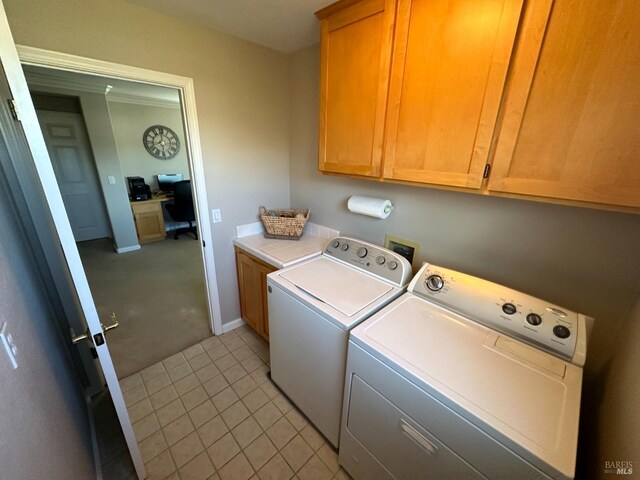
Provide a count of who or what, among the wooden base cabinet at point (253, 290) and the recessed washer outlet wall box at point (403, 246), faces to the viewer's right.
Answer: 0

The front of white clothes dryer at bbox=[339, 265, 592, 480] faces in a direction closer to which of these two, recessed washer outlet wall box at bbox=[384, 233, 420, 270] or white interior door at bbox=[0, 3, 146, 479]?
the white interior door

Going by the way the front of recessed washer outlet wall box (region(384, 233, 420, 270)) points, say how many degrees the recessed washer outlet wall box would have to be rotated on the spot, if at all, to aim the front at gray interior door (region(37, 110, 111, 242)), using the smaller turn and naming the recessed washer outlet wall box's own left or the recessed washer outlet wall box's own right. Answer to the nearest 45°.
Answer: approximately 45° to the recessed washer outlet wall box's own right

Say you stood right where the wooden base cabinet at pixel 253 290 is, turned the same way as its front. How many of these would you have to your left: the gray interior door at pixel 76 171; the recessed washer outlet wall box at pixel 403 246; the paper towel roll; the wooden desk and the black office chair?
2

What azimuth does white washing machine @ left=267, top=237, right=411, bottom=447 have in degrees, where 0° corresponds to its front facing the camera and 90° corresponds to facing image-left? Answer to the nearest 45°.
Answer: approximately 45°

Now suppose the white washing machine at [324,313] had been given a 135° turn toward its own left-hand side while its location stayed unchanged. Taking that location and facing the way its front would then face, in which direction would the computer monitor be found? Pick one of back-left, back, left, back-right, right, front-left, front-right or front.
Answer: back-left

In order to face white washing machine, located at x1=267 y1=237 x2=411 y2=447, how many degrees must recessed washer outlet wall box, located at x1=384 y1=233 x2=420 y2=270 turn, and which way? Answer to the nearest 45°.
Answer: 0° — it already faces it
